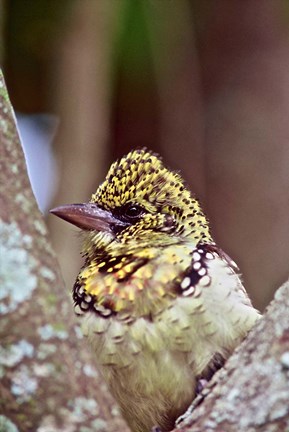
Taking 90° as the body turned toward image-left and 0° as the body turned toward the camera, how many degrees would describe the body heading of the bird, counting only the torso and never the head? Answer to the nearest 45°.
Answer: approximately 45°
